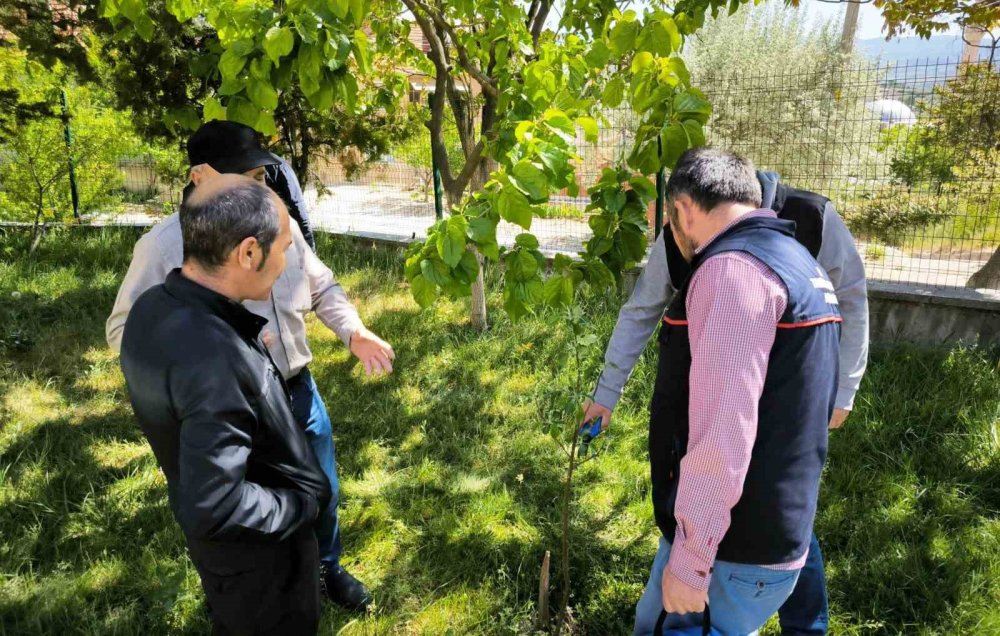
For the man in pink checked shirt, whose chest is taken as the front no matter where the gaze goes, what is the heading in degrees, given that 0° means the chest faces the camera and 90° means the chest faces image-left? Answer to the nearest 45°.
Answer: approximately 135°

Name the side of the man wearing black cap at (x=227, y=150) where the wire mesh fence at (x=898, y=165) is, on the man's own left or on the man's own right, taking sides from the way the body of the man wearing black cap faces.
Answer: on the man's own left

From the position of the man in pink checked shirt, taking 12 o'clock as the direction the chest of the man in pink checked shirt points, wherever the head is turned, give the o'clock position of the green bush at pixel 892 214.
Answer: The green bush is roughly at 2 o'clock from the man in pink checked shirt.

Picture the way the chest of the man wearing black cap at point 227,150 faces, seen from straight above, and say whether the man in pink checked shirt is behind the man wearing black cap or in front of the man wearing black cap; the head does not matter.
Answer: in front

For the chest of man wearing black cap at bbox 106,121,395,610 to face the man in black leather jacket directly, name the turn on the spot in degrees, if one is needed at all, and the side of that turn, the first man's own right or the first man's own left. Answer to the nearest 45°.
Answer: approximately 45° to the first man's own right

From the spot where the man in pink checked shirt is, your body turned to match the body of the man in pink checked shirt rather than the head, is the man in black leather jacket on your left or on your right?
on your left

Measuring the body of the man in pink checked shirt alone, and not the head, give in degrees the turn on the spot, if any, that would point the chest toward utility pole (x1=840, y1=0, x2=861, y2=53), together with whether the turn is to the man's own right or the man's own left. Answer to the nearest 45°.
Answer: approximately 45° to the man's own right

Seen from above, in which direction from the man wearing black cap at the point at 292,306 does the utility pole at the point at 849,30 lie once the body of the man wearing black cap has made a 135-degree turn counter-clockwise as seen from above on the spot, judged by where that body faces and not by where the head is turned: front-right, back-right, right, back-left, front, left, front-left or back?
front-right
